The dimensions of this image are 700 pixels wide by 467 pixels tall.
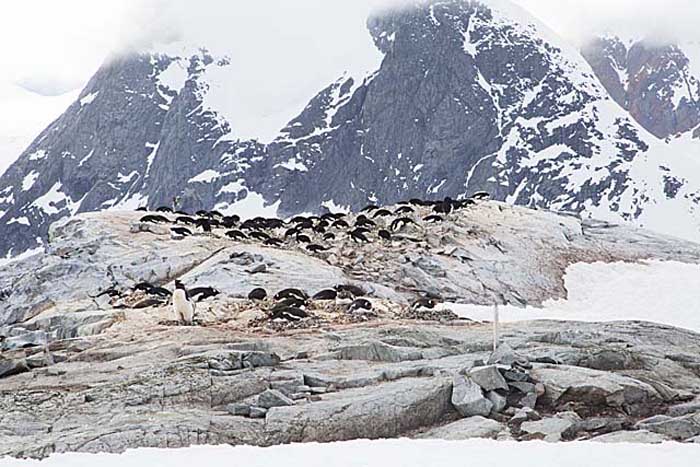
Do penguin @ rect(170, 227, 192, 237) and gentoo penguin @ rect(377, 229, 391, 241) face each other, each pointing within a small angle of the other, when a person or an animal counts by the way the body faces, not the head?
no

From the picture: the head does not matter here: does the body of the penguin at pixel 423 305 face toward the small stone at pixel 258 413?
no

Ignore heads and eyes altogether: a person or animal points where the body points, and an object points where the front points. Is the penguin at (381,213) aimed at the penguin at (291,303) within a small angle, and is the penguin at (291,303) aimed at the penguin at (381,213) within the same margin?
no

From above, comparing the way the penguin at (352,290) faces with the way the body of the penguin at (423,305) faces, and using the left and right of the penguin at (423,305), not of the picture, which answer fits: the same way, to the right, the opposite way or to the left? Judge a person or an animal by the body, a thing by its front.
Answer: the opposite way

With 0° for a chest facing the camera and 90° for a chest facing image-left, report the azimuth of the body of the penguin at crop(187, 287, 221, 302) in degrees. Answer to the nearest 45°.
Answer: approximately 270°

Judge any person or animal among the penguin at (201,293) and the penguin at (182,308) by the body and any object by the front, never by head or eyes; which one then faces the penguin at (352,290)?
the penguin at (201,293)

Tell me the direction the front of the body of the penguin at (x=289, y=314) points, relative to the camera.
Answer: to the viewer's left

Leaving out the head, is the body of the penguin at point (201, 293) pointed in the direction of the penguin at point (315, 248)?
no

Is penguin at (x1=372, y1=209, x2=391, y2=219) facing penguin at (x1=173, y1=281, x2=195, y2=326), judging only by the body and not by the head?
no

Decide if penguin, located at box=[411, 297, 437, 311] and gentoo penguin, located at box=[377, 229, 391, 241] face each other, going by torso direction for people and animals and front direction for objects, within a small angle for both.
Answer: no
